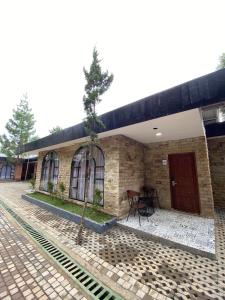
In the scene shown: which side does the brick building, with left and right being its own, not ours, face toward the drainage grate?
front

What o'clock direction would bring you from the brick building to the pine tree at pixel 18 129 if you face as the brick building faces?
The pine tree is roughly at 3 o'clock from the brick building.

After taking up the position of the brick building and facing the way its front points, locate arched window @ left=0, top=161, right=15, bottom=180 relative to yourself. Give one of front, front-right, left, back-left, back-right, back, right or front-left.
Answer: right

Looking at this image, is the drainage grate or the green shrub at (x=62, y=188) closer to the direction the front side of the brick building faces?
the drainage grate

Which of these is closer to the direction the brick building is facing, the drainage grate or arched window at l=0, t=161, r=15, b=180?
the drainage grate

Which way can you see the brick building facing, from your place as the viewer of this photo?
facing the viewer and to the left of the viewer

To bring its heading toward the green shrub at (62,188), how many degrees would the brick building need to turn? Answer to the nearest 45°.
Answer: approximately 45° to its right
